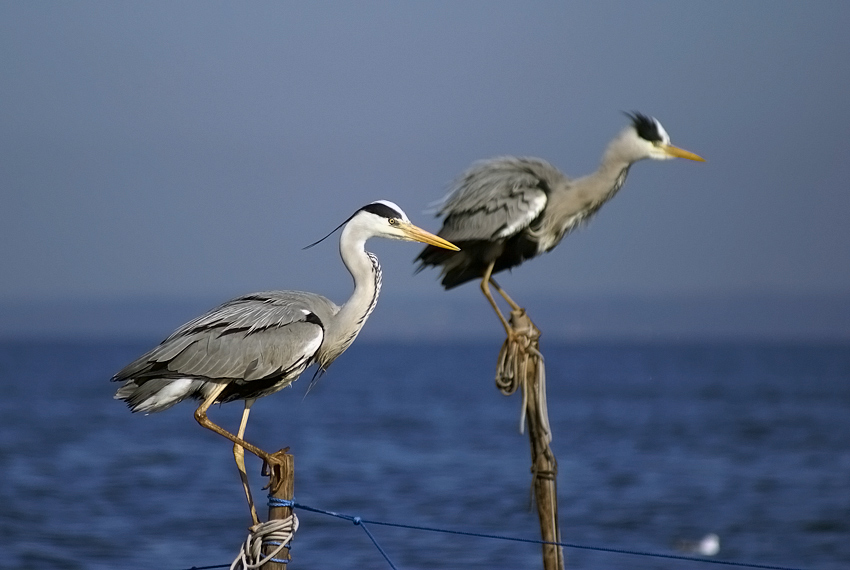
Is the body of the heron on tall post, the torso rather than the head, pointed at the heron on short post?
no

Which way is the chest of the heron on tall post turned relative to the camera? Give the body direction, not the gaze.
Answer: to the viewer's right

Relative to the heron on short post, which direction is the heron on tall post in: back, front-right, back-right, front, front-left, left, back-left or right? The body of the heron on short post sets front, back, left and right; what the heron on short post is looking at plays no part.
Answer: front-left

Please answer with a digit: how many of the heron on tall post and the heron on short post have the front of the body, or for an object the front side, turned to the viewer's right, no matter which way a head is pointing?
2

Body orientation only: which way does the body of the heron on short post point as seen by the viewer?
to the viewer's right

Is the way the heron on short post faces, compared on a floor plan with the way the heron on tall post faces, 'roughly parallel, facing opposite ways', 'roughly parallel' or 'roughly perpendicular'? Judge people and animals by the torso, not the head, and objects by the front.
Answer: roughly parallel
